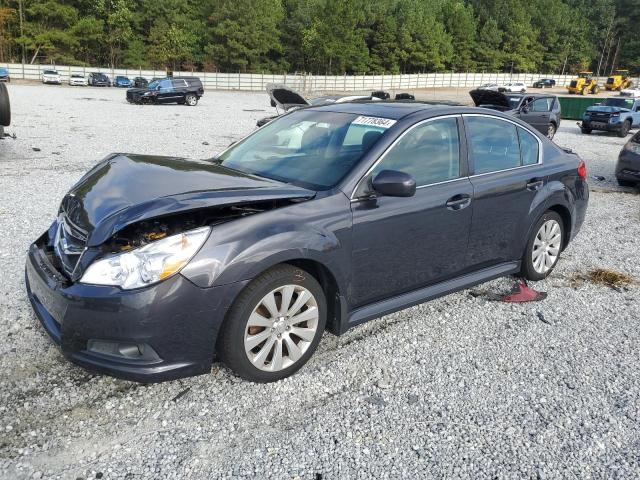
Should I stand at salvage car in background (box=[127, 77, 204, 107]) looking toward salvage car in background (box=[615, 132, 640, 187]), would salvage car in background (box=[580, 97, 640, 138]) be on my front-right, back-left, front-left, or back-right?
front-left

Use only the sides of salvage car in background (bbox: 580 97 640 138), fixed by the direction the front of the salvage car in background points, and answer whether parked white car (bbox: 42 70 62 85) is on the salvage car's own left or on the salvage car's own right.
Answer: on the salvage car's own right

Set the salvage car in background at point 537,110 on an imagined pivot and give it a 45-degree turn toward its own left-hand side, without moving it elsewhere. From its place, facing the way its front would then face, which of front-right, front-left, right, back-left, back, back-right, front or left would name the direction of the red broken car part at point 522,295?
front

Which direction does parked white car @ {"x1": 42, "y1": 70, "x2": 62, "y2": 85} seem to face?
toward the camera

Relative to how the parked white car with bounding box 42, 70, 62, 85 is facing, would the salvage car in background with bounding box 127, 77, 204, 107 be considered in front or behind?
in front

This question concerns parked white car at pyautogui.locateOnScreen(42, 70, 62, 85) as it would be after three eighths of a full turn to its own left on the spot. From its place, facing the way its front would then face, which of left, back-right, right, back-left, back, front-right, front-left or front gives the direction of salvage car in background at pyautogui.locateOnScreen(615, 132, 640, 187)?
back-right

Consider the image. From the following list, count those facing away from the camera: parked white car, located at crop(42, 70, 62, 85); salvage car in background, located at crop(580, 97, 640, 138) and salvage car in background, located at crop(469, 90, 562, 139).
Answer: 0

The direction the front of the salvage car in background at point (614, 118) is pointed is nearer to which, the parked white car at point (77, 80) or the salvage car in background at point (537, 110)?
the salvage car in background

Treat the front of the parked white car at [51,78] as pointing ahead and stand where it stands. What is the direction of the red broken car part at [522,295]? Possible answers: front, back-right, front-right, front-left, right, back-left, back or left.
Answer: front

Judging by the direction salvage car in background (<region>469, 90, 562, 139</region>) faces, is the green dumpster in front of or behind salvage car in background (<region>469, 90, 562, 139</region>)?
behind

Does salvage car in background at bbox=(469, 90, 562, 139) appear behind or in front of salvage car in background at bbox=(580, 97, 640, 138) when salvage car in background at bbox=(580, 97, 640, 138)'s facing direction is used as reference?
in front

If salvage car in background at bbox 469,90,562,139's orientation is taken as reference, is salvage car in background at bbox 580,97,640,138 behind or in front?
behind

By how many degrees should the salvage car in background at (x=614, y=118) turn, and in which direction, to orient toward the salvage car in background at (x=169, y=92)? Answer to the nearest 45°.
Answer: approximately 45° to its right

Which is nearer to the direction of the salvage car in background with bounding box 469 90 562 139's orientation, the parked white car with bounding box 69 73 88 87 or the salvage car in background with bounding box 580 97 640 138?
the parked white car

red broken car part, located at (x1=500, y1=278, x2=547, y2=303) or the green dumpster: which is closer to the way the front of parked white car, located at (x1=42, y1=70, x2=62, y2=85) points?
the red broken car part

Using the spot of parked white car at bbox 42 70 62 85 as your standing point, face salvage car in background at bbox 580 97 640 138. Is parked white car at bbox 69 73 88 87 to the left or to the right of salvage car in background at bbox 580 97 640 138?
left

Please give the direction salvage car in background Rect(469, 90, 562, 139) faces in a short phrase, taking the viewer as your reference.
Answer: facing the viewer and to the left of the viewer
